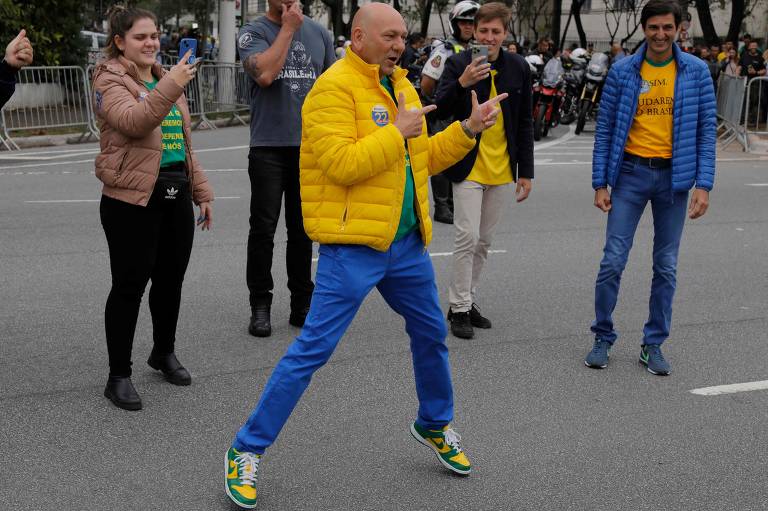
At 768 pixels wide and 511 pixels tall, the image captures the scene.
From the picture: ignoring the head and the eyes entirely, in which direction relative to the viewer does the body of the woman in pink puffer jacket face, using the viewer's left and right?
facing the viewer and to the right of the viewer

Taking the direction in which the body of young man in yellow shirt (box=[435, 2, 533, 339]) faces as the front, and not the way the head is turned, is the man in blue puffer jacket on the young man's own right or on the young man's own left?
on the young man's own left

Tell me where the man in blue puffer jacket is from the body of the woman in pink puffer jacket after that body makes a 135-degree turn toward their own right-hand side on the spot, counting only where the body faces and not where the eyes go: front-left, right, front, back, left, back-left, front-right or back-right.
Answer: back

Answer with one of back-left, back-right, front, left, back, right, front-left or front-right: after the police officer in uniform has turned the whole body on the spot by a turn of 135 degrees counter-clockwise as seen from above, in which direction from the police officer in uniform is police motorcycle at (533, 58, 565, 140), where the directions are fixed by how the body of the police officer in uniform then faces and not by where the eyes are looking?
front

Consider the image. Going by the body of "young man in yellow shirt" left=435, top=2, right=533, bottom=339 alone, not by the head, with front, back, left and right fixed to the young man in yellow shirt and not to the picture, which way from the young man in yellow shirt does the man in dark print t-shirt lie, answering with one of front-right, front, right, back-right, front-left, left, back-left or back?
right

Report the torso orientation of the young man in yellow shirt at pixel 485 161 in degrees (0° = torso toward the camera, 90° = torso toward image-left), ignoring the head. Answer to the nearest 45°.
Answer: approximately 0°

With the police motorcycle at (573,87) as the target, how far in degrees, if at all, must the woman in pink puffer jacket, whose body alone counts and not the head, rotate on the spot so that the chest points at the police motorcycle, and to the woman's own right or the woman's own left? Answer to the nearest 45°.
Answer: approximately 90° to the woman's own left

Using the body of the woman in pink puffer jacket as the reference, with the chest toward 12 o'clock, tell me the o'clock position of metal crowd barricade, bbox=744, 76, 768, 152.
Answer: The metal crowd barricade is roughly at 9 o'clock from the woman in pink puffer jacket.

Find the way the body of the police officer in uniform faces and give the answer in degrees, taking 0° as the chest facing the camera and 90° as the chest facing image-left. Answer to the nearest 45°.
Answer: approximately 315°

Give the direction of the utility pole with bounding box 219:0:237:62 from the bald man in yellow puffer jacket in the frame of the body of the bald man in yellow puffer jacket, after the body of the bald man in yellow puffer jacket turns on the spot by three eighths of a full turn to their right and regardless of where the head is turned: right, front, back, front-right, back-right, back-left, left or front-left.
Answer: right

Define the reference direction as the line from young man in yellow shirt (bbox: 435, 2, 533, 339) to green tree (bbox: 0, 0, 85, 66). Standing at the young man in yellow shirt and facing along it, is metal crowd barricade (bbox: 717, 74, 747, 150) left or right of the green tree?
right
